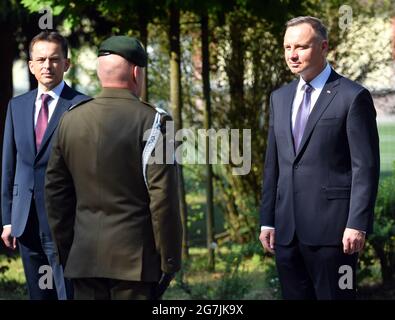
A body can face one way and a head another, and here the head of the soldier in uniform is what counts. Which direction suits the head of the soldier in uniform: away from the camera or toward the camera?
away from the camera

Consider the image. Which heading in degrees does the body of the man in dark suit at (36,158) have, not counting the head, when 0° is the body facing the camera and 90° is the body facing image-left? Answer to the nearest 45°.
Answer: approximately 0°

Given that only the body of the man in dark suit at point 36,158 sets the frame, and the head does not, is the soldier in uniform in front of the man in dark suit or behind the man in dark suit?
in front

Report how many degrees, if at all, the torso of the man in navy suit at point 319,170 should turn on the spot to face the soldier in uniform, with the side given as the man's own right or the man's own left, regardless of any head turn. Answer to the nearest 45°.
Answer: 0° — they already face them

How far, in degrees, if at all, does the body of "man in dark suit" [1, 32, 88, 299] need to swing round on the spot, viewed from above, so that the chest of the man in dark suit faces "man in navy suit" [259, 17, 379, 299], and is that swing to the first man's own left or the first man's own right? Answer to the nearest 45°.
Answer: approximately 45° to the first man's own left

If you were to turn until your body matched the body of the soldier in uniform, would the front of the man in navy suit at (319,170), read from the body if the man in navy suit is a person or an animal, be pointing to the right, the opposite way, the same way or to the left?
the opposite way

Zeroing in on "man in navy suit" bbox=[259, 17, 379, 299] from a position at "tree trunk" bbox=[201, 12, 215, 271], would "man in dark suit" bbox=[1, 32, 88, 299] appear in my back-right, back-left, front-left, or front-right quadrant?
front-right

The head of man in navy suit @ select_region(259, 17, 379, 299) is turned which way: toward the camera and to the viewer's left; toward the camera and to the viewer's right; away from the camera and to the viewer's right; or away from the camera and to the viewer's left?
toward the camera and to the viewer's left

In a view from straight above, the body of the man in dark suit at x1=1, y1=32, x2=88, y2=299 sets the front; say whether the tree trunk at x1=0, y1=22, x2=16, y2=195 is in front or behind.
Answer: behind

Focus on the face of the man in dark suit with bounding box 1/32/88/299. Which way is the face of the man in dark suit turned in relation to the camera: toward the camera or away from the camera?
toward the camera

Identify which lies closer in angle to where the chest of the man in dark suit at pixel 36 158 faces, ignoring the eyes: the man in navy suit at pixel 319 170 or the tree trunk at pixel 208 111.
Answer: the man in navy suit

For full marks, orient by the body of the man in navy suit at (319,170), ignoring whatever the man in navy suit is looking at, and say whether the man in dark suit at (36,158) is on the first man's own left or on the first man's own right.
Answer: on the first man's own right

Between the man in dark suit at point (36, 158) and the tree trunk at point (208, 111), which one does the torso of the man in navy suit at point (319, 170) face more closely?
the man in dark suit

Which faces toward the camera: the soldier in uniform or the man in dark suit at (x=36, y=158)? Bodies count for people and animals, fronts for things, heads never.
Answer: the man in dark suit

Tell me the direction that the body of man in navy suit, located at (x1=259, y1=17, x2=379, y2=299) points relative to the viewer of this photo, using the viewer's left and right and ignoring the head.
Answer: facing the viewer and to the left of the viewer

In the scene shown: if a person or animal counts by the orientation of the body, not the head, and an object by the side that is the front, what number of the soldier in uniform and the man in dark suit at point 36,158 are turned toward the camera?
1

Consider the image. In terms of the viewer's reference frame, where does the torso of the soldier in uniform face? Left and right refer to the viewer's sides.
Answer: facing away from the viewer and to the right of the viewer
